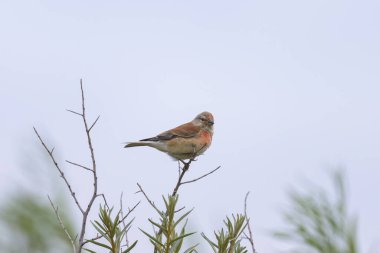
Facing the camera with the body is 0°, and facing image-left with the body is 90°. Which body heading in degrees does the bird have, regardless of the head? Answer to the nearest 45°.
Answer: approximately 270°
